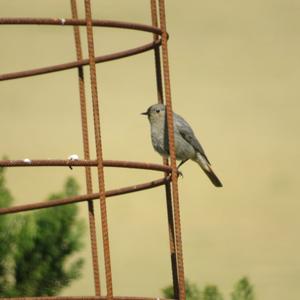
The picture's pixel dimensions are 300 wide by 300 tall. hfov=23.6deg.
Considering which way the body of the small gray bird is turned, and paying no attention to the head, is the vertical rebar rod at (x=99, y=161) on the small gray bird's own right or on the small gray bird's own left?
on the small gray bird's own left

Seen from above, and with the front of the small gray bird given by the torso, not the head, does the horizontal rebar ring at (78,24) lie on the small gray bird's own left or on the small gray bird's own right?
on the small gray bird's own left

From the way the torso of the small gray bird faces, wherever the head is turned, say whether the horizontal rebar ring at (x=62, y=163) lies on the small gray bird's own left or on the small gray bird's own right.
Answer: on the small gray bird's own left

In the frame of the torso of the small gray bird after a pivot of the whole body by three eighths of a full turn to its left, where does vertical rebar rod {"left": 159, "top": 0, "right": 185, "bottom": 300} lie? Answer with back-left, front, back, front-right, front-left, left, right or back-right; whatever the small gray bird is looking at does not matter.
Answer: front-right

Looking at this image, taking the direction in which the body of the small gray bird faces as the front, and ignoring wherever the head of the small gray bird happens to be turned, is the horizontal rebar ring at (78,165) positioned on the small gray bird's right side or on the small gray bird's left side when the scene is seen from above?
on the small gray bird's left side

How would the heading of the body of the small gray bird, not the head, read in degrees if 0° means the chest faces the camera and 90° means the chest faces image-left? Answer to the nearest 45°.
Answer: approximately 90°
